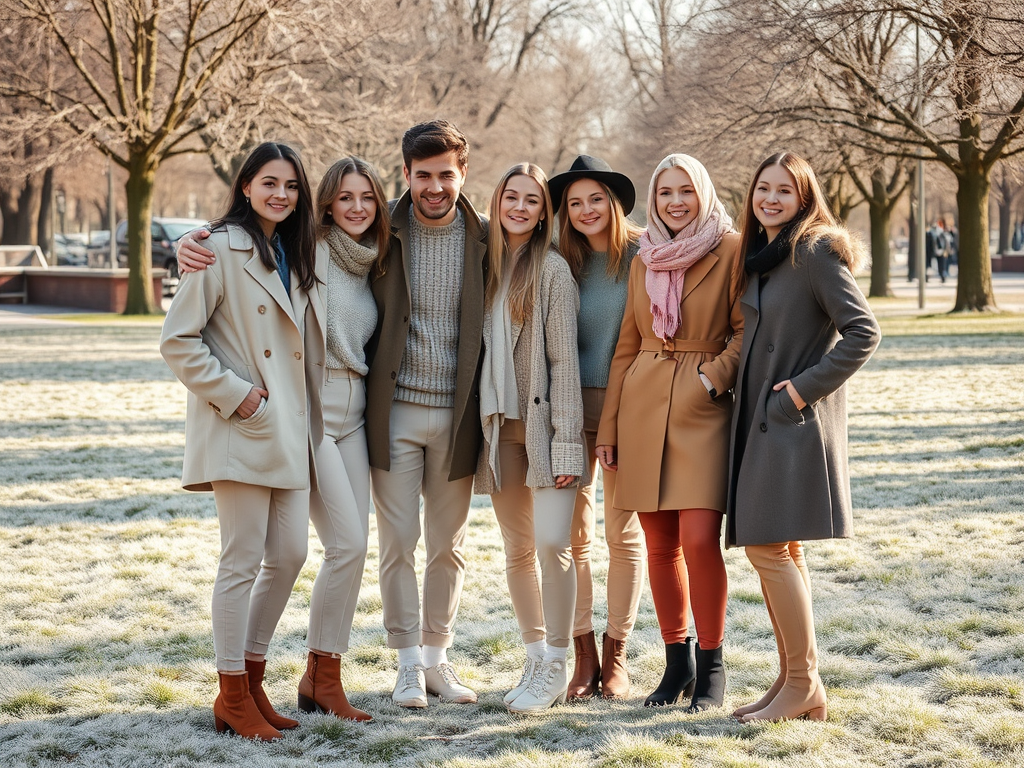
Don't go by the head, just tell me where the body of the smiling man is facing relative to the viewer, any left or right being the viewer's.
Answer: facing the viewer

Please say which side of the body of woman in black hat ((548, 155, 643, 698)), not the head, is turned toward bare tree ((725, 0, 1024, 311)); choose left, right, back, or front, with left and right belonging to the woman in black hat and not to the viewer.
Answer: back

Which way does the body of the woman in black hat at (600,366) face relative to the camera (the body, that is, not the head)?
toward the camera

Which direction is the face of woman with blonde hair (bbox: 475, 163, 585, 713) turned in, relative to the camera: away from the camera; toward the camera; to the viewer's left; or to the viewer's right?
toward the camera

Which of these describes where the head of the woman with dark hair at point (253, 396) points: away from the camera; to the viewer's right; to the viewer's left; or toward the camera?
toward the camera

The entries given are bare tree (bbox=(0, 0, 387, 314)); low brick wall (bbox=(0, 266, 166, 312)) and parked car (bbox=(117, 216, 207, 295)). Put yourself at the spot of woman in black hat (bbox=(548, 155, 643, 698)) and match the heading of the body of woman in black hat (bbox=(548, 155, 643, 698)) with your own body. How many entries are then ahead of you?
0

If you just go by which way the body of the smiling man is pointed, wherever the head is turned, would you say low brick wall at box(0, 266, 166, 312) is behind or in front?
behind

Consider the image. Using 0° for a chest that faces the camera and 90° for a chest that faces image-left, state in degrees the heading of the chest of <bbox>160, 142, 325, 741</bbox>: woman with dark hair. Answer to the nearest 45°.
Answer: approximately 315°

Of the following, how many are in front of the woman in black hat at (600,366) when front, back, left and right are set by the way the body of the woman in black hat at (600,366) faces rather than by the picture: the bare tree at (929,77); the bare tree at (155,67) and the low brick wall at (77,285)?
0

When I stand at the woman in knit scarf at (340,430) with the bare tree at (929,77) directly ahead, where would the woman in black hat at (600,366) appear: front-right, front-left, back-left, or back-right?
front-right

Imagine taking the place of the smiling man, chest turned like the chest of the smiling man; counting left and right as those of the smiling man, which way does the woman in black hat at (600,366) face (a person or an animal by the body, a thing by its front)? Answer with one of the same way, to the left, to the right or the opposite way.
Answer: the same way

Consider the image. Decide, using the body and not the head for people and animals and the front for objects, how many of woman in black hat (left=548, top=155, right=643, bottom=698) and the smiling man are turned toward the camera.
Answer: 2

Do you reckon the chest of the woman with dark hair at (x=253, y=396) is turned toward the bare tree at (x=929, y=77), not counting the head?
no

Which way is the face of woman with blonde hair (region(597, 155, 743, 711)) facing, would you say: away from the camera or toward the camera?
toward the camera

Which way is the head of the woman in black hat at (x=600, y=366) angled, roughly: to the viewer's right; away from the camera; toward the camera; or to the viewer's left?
toward the camera
